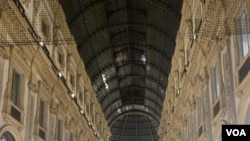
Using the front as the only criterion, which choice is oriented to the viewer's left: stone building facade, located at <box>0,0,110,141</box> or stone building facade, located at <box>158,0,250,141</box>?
stone building facade, located at <box>158,0,250,141</box>

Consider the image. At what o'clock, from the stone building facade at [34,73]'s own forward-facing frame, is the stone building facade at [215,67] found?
the stone building facade at [215,67] is roughly at 1 o'clock from the stone building facade at [34,73].

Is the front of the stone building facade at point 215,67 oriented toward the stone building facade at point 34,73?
yes

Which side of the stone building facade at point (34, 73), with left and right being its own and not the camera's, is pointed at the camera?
right

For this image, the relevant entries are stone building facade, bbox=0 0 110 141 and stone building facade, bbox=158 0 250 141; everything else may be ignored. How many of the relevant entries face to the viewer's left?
1

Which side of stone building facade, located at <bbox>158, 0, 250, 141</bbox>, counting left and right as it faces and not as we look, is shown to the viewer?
left

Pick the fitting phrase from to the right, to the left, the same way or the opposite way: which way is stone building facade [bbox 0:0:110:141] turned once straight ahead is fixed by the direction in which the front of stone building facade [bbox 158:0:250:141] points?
the opposite way
